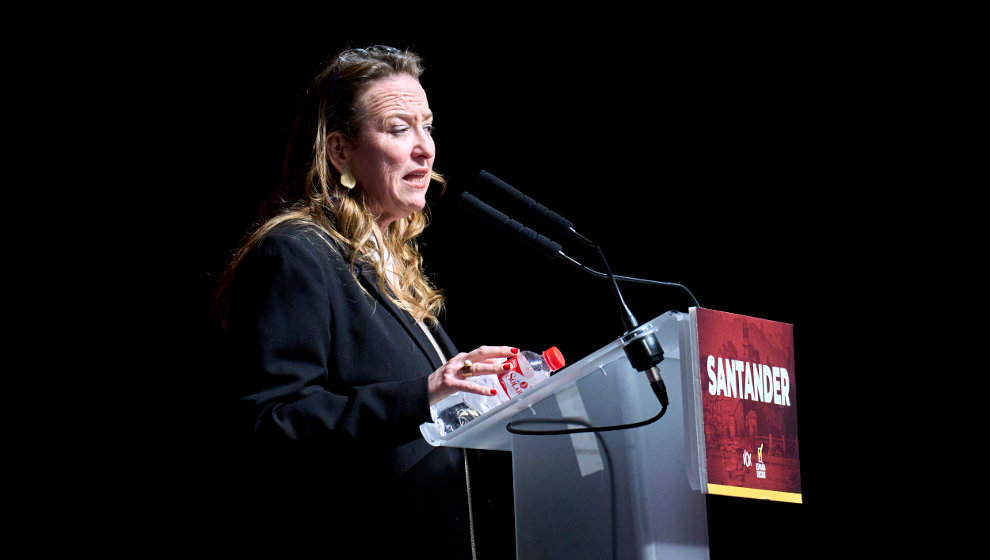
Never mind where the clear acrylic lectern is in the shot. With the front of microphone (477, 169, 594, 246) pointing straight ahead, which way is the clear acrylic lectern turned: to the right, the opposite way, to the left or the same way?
the opposite way

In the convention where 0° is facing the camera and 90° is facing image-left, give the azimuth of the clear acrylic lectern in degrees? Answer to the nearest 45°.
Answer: approximately 270°

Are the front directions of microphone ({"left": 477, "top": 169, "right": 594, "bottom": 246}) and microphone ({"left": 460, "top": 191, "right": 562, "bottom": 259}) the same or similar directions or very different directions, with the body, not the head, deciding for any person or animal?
same or similar directions

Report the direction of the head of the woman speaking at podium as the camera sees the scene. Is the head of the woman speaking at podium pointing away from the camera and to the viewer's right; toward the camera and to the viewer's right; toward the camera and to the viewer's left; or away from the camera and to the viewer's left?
toward the camera and to the viewer's right

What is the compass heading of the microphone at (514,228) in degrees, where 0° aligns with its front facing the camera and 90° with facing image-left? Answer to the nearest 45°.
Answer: approximately 90°

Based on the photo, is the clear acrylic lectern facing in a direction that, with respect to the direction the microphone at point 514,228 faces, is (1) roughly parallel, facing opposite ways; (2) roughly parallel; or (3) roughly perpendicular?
roughly parallel, facing opposite ways

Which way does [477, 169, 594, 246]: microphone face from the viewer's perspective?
to the viewer's left

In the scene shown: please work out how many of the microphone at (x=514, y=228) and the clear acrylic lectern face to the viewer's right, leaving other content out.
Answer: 1
